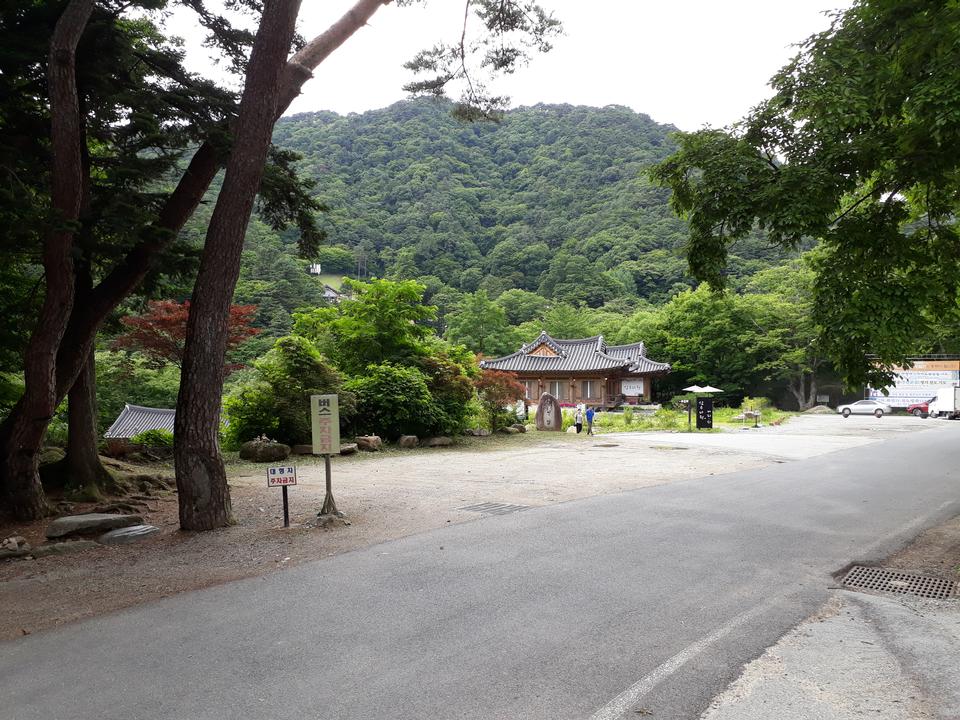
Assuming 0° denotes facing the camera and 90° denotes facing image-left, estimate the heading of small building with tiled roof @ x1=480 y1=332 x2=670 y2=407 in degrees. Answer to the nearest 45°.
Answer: approximately 0°

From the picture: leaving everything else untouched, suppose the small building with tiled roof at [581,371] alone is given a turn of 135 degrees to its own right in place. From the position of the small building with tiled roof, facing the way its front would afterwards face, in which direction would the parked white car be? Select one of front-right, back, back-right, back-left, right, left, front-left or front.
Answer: back-right

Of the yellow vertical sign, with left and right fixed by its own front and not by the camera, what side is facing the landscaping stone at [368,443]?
back

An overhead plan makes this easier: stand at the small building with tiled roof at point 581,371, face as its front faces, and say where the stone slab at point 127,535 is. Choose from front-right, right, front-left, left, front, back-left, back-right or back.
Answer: front

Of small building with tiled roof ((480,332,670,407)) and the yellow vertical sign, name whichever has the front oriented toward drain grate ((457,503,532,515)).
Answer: the small building with tiled roof

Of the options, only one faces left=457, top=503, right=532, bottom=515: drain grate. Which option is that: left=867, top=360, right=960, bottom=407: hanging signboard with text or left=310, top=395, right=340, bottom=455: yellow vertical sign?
the hanging signboard with text

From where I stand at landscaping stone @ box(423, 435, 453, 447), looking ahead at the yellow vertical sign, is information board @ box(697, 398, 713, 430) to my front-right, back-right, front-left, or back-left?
back-left

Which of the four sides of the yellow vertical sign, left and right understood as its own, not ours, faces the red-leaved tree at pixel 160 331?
back

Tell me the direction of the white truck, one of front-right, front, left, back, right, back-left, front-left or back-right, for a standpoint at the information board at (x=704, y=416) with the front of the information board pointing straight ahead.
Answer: back-left
